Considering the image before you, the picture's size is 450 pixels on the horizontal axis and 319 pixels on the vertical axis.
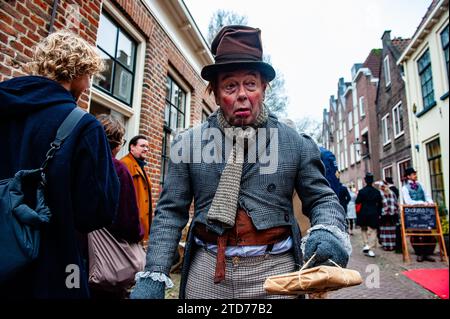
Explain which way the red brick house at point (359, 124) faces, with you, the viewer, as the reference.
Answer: facing to the left of the viewer

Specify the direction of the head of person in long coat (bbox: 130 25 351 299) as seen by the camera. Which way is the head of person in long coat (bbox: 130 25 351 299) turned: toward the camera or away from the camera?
toward the camera

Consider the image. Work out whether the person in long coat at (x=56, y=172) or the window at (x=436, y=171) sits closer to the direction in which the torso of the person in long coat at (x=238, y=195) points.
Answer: the person in long coat

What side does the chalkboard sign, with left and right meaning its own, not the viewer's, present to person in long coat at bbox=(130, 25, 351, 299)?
front

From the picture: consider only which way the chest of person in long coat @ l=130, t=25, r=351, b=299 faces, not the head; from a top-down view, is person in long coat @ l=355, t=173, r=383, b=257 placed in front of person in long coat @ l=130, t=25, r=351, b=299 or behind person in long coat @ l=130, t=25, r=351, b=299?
behind

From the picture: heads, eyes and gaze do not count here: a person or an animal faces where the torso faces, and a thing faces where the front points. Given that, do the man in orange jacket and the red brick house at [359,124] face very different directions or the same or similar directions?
very different directions

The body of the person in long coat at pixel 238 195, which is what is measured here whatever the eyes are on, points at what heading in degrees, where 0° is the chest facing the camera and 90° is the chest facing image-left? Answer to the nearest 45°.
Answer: approximately 0°

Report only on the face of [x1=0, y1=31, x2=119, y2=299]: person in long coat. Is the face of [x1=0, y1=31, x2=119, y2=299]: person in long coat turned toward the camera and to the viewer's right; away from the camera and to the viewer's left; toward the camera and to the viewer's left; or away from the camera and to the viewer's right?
away from the camera and to the viewer's right

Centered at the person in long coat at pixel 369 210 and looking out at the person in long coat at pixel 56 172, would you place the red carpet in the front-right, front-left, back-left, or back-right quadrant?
front-left

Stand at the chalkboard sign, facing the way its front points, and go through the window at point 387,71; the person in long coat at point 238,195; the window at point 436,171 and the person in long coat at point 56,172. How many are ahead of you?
2

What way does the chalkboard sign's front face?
toward the camera
